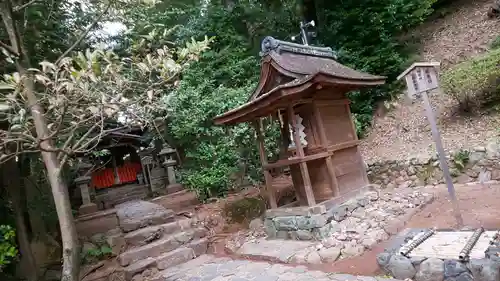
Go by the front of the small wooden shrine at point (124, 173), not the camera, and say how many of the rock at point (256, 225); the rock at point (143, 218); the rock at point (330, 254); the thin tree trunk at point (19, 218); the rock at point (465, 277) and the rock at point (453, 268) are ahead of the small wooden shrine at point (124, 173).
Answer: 6

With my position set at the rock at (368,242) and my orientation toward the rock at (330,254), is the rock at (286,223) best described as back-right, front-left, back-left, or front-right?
front-right

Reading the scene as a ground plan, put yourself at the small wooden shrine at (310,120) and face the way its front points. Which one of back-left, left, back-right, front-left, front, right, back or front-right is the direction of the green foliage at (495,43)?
back

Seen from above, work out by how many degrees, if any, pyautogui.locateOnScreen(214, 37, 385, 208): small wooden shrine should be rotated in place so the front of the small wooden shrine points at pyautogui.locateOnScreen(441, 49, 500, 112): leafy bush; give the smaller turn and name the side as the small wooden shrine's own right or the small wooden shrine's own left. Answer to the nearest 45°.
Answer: approximately 180°

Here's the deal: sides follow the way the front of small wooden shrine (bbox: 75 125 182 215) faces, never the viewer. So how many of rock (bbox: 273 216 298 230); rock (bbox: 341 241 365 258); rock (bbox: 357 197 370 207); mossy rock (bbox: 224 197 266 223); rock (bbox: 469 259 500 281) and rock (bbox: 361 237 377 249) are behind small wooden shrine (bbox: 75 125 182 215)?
0

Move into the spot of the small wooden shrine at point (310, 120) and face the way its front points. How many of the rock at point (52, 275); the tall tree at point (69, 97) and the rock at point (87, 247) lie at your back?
0

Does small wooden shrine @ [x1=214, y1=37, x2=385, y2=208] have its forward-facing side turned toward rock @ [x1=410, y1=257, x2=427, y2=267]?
no

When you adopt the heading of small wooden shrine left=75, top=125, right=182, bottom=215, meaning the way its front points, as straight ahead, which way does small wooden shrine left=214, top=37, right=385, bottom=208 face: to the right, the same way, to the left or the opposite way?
to the right

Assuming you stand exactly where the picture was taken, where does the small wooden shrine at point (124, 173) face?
facing the viewer

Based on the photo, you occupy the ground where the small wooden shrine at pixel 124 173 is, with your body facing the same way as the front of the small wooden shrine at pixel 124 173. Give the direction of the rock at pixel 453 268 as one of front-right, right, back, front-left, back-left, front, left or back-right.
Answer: front

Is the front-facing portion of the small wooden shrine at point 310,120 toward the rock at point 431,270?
no

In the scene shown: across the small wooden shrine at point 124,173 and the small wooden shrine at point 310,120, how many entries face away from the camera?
0

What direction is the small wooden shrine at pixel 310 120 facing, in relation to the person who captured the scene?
facing the viewer and to the left of the viewer

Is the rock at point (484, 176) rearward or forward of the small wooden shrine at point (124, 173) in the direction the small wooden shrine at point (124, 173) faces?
forward
